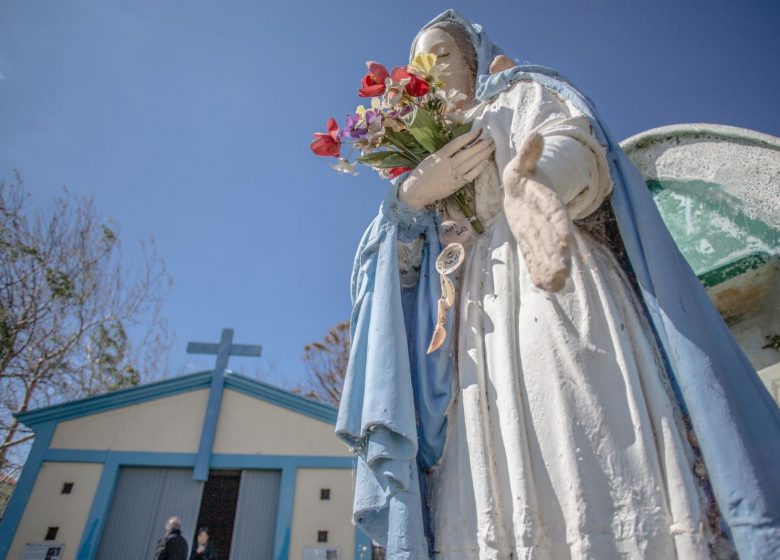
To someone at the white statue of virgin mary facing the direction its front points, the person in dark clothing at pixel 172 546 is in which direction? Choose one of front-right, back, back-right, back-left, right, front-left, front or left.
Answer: right

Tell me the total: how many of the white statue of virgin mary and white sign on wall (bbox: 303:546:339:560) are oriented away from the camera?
0

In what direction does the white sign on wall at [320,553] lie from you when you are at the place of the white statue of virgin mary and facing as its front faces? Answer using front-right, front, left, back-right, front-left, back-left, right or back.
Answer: right

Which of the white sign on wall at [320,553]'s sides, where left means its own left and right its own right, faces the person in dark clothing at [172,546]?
right

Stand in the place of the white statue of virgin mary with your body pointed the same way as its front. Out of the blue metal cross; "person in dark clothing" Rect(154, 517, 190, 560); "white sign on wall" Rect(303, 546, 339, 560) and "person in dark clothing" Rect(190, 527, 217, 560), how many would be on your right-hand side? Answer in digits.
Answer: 4

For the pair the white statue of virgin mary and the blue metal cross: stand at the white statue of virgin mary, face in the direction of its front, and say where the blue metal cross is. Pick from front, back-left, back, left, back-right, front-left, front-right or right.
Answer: right

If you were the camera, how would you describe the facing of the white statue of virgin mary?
facing the viewer and to the left of the viewer

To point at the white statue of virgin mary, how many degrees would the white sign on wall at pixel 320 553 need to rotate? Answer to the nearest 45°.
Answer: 0° — it already faces it

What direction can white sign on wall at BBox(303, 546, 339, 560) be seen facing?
toward the camera
